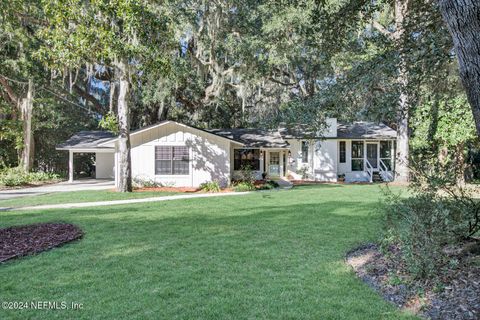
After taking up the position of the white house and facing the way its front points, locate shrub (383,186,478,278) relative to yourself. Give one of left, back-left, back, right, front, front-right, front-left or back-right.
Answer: front

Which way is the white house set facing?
toward the camera

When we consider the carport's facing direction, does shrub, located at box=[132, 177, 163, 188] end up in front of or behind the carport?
in front

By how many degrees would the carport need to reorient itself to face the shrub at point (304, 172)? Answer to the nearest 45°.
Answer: approximately 45° to its left

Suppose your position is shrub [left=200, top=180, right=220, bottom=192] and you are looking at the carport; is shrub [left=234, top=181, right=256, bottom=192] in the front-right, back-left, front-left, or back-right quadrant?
back-right

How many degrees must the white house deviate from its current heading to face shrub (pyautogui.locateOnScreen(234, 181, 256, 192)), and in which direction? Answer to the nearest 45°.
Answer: approximately 45° to its right

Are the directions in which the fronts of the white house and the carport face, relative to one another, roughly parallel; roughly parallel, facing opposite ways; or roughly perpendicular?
roughly parallel

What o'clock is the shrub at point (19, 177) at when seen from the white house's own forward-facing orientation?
The shrub is roughly at 3 o'clock from the white house.

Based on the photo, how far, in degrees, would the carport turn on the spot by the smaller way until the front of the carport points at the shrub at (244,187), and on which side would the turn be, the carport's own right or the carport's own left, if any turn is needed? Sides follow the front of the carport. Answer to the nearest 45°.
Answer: approximately 45° to the carport's own left
